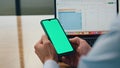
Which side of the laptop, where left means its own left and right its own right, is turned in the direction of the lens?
front
